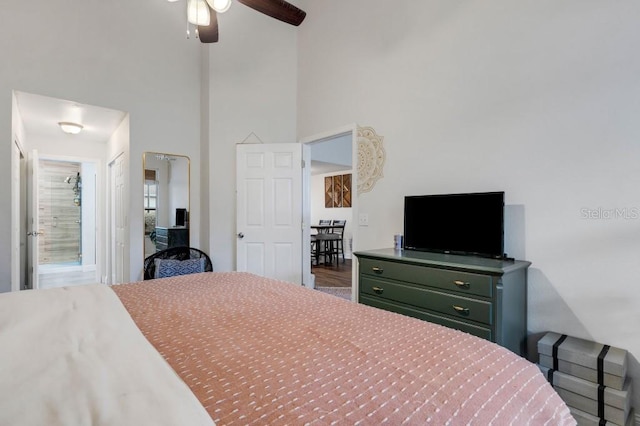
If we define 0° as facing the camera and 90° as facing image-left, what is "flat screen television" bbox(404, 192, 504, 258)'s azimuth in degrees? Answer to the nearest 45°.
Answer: approximately 45°

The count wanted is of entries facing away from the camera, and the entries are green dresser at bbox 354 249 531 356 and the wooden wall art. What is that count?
0

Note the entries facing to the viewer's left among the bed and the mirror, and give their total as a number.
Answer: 0

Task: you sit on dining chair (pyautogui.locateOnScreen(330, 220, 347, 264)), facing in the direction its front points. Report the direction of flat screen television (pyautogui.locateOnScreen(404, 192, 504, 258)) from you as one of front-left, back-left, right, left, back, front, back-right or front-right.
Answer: back-left

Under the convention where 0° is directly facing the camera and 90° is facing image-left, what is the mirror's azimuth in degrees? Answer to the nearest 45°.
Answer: approximately 315°

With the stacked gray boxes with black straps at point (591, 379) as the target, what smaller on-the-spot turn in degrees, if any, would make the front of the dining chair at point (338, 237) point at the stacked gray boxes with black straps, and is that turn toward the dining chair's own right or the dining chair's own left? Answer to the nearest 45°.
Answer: approximately 135° to the dining chair's own left

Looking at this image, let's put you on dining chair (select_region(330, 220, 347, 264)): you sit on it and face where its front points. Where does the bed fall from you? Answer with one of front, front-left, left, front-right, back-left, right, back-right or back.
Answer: back-left

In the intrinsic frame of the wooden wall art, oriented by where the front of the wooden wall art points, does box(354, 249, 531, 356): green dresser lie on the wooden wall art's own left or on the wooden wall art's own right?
on the wooden wall art's own left

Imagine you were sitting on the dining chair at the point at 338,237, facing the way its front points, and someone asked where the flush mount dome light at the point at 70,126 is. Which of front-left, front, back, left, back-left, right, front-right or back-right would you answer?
left

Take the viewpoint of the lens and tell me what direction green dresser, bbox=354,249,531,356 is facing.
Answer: facing the viewer and to the left of the viewer

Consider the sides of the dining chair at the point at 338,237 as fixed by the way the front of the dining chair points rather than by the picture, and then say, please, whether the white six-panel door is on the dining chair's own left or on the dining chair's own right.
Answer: on the dining chair's own left

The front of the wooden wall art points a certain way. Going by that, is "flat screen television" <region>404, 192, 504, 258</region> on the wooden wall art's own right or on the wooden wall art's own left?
on the wooden wall art's own left

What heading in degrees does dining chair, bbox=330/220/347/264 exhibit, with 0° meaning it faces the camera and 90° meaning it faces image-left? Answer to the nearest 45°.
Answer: approximately 135°

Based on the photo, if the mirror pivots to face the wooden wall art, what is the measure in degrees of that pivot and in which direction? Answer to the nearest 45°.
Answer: approximately 90° to its left

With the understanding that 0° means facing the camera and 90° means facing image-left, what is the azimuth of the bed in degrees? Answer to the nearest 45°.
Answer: approximately 225°

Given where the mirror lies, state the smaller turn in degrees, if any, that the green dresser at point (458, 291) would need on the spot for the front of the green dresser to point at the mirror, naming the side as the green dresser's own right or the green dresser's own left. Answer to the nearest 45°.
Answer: approximately 45° to the green dresser's own right

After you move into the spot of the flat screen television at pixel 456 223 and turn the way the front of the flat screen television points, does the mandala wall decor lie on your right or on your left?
on your right
